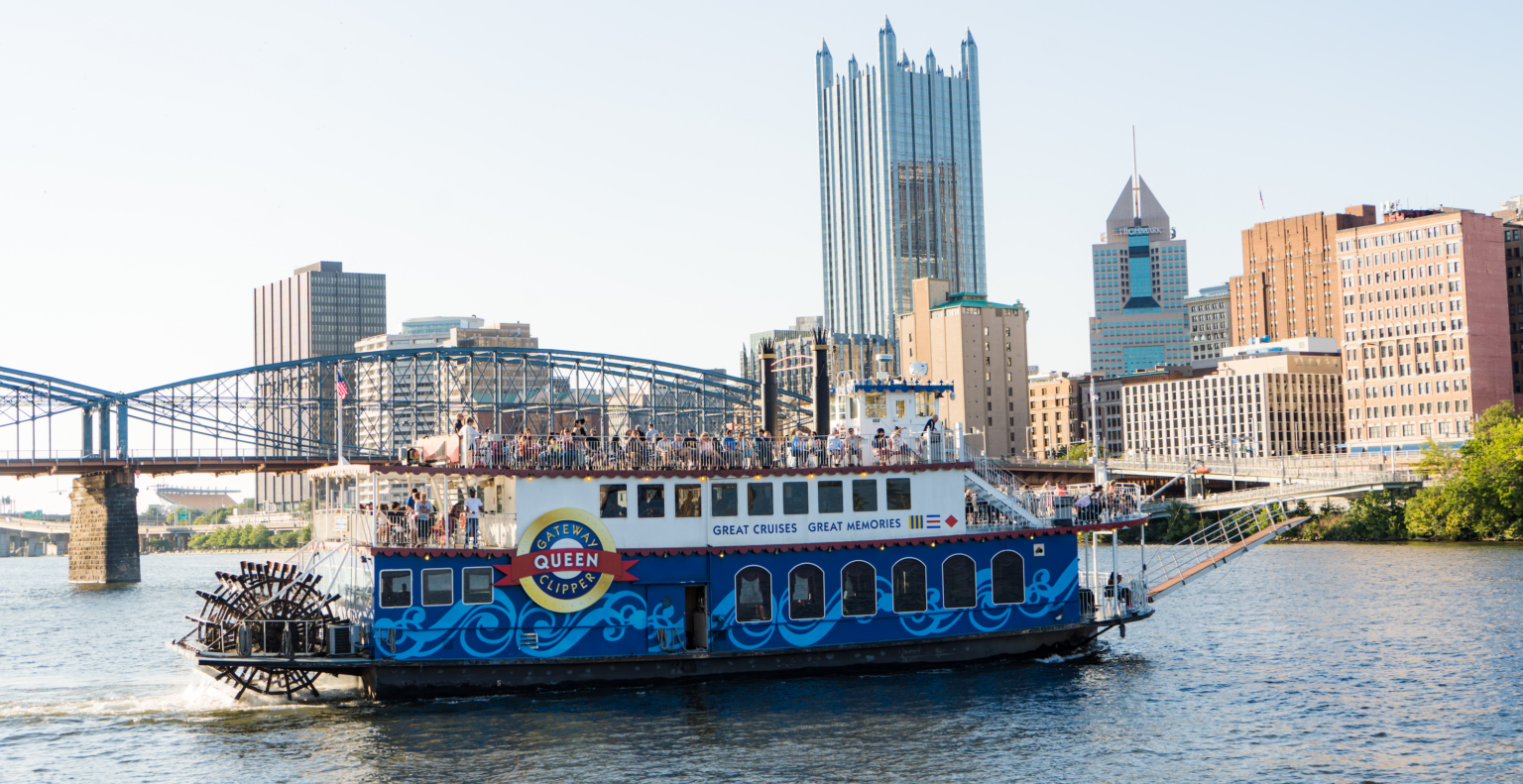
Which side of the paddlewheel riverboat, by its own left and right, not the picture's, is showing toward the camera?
right
